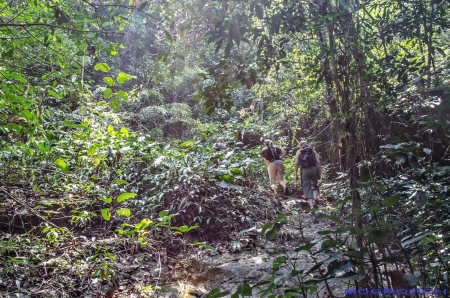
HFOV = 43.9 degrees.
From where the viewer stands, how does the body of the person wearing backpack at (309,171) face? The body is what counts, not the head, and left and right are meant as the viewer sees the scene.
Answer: facing away from the viewer

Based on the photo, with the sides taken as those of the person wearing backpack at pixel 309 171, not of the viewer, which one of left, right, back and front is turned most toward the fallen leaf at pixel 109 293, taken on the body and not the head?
back

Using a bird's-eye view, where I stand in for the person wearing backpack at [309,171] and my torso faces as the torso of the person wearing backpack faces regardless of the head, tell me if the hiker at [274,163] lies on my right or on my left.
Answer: on my left

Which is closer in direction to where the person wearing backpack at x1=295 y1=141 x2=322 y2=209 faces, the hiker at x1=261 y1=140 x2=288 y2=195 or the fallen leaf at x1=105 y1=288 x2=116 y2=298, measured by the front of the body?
the hiker
